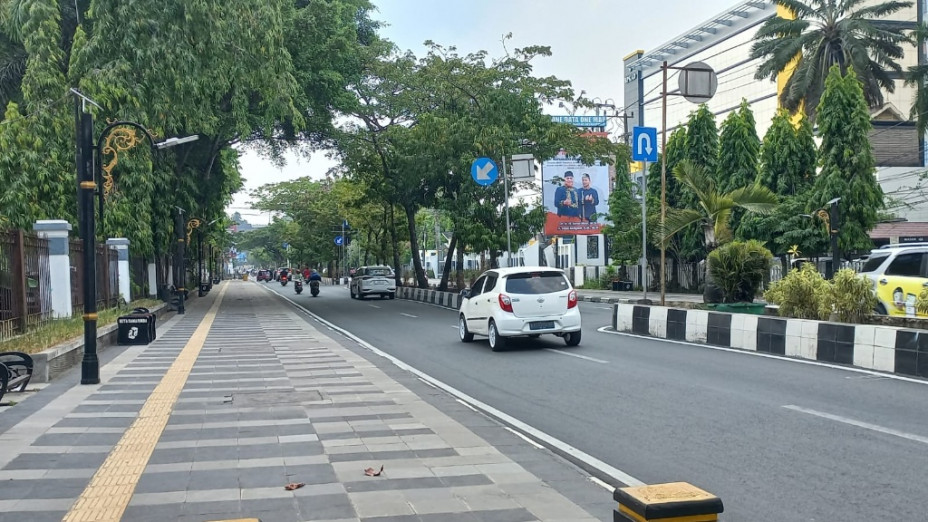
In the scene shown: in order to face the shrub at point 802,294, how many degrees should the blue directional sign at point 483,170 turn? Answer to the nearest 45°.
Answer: approximately 45° to its left

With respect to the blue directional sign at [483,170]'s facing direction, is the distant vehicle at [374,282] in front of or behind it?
behind

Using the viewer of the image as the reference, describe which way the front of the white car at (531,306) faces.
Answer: facing away from the viewer and to the left of the viewer

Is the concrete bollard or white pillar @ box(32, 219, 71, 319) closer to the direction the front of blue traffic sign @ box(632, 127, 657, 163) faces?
the concrete bollard

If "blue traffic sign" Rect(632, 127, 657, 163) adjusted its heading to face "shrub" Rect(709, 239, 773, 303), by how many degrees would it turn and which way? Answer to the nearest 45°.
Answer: approximately 45° to its left

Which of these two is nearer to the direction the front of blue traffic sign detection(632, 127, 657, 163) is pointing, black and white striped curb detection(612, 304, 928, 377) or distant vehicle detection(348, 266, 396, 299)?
the black and white striped curb

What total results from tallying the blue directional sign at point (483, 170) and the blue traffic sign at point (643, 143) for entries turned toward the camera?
2

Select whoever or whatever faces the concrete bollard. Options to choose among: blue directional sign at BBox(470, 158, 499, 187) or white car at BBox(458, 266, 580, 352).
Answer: the blue directional sign

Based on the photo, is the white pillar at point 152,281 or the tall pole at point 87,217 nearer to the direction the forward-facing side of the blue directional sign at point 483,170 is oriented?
the tall pole

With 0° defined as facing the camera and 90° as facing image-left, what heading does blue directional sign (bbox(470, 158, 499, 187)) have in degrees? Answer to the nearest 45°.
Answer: approximately 0°

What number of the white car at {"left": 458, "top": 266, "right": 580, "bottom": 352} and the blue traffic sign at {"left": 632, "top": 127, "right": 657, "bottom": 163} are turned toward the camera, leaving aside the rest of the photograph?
1

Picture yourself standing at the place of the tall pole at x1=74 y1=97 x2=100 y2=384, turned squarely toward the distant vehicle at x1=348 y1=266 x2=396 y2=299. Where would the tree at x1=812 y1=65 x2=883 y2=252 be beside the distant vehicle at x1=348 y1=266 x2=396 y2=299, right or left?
right

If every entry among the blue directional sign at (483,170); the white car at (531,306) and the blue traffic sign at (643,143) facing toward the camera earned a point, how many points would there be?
2

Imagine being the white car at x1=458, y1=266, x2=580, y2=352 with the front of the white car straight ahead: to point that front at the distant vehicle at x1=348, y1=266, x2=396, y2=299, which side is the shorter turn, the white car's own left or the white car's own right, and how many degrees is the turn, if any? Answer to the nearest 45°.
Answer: approximately 45° to the white car's own right

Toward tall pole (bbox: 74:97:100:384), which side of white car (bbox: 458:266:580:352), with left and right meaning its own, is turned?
left
